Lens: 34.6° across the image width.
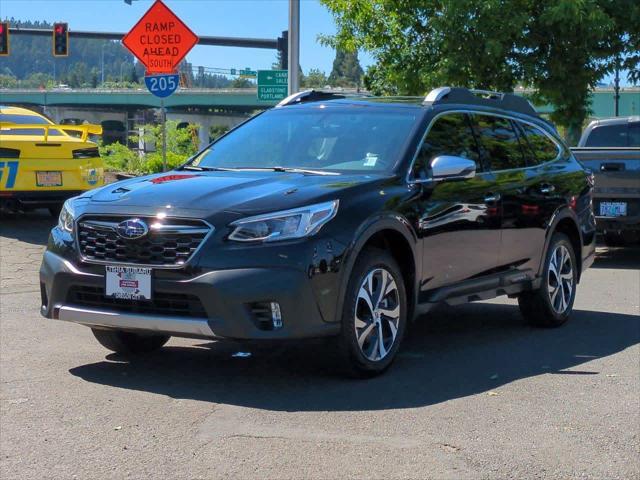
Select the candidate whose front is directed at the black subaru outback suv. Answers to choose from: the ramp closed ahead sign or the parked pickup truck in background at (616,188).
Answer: the ramp closed ahead sign

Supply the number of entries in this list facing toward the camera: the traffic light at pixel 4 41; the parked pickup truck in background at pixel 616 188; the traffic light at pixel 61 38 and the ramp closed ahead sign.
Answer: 3

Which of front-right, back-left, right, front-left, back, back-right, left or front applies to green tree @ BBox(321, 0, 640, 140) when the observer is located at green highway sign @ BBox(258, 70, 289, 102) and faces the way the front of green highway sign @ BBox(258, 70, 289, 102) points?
front-left

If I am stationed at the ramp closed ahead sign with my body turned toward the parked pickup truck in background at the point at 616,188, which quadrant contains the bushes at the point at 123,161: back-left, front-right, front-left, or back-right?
back-left

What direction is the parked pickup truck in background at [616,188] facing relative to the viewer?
away from the camera

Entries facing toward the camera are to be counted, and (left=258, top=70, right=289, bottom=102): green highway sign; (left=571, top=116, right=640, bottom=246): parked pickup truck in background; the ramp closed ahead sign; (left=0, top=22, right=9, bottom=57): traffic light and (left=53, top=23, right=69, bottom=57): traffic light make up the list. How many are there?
4

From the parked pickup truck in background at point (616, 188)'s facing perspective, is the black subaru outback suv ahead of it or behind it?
behind

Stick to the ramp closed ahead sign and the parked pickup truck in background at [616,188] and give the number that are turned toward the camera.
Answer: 1

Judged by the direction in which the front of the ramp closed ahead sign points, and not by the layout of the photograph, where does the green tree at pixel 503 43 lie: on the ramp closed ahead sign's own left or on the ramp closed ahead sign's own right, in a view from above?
on the ramp closed ahead sign's own left

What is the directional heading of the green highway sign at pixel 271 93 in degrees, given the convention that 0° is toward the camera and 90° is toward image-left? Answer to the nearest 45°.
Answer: approximately 0°
